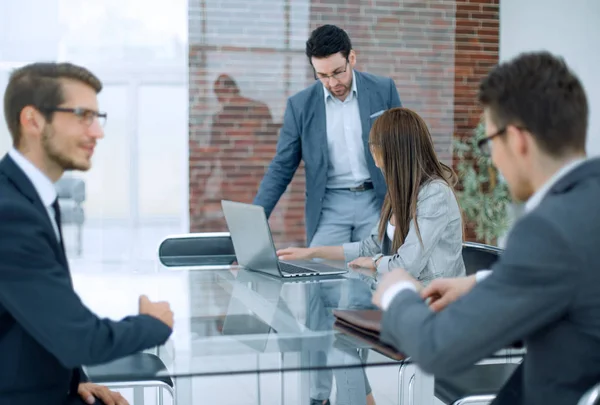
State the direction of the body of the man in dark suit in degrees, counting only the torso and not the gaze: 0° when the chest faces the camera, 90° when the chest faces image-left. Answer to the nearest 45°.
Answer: approximately 270°

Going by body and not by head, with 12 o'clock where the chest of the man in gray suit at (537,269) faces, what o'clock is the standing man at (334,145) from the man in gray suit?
The standing man is roughly at 1 o'clock from the man in gray suit.

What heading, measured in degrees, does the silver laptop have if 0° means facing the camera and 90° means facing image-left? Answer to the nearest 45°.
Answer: approximately 225°

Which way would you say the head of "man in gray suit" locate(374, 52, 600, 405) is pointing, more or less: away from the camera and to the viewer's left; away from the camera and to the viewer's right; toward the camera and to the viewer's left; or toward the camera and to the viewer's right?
away from the camera and to the viewer's left

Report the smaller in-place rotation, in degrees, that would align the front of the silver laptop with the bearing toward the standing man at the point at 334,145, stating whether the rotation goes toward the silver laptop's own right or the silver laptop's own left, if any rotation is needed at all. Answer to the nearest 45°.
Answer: approximately 45° to the silver laptop's own left

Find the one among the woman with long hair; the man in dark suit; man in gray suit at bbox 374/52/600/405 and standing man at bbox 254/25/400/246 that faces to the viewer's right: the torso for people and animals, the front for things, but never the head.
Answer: the man in dark suit

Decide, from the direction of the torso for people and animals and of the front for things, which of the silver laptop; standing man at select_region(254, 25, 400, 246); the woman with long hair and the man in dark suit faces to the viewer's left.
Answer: the woman with long hair

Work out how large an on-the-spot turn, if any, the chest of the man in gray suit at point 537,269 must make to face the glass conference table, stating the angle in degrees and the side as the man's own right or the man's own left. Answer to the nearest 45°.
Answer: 0° — they already face it

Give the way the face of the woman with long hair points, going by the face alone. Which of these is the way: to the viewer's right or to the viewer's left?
to the viewer's left

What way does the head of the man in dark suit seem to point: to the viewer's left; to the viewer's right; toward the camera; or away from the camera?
to the viewer's right
